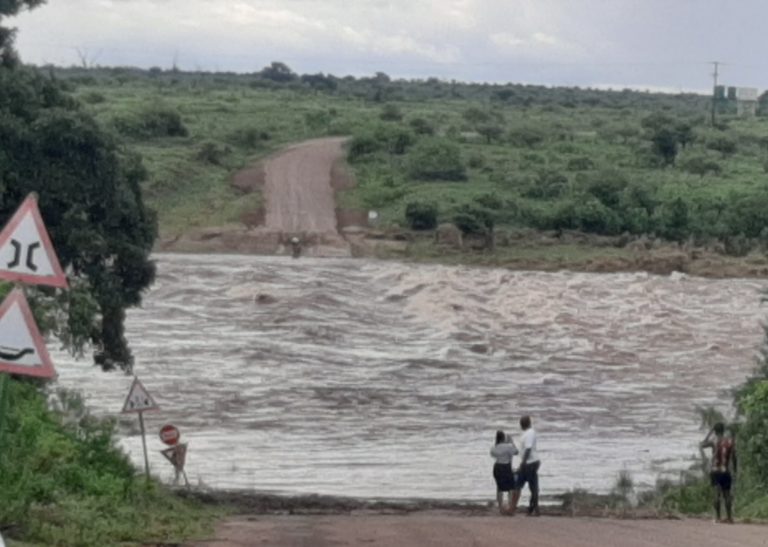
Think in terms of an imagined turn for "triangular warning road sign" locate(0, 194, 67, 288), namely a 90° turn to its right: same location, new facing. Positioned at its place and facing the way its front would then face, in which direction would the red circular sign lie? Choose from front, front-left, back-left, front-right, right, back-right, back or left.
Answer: right

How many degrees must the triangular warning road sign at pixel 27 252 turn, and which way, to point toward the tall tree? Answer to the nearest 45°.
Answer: approximately 180°

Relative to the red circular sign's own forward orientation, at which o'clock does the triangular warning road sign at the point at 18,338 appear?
The triangular warning road sign is roughly at 12 o'clock from the red circular sign.

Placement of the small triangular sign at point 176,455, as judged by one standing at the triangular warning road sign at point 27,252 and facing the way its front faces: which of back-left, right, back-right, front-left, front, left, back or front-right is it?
back

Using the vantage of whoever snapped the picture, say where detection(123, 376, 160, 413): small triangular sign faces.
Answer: facing the viewer

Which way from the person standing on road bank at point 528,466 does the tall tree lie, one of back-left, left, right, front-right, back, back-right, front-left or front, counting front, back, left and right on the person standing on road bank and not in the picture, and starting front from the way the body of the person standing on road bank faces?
front-left

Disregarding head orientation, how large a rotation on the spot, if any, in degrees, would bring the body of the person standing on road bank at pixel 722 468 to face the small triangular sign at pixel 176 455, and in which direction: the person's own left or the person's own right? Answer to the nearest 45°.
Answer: approximately 90° to the person's own left

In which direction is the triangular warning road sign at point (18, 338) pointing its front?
toward the camera

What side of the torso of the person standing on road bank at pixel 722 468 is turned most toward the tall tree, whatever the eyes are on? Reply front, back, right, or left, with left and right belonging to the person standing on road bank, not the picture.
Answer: left

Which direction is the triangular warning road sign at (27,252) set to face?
toward the camera

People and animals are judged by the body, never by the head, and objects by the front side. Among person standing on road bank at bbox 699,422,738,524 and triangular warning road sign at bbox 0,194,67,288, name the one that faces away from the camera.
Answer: the person standing on road bank
